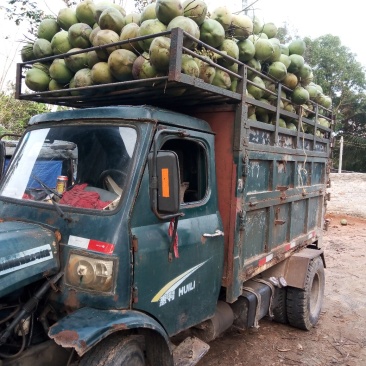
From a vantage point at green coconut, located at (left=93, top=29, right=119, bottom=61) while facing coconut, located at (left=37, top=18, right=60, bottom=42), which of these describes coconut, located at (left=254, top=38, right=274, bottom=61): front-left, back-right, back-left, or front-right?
back-right

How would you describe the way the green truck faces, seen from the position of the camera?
facing the viewer and to the left of the viewer
